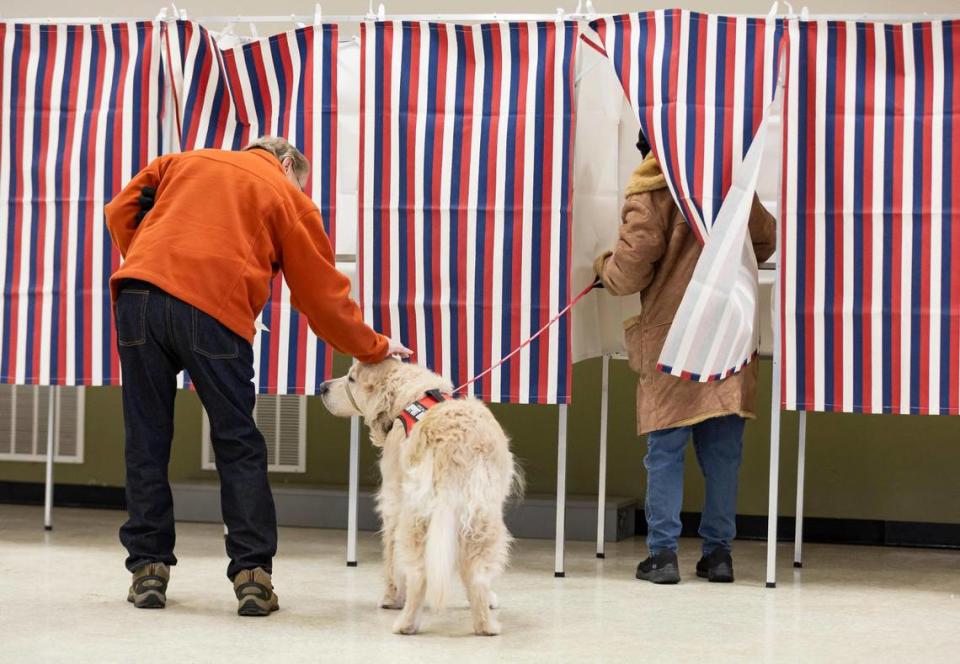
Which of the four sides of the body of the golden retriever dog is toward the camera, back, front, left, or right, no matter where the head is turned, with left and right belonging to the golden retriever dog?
back

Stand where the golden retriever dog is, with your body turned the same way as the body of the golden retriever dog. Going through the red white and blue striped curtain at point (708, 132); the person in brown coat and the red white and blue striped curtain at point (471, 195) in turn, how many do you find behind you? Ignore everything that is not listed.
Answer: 0

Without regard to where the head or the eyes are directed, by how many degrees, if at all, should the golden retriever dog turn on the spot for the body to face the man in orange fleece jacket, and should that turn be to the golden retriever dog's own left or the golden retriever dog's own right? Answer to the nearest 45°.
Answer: approximately 45° to the golden retriever dog's own left

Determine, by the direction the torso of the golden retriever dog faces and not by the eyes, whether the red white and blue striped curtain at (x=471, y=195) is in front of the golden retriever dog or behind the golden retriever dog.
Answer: in front

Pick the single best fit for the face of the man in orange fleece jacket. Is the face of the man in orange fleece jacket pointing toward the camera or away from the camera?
away from the camera

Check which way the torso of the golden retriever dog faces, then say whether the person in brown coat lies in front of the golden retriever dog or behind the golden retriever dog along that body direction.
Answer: in front

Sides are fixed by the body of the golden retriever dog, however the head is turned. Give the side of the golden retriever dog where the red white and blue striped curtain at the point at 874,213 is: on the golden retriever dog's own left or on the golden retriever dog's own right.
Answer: on the golden retriever dog's own right

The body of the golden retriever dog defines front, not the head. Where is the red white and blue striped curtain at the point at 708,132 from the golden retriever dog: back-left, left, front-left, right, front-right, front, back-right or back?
front-right

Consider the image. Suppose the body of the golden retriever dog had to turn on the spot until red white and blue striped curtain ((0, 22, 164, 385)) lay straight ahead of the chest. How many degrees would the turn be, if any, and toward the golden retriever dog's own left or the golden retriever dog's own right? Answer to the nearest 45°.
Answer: approximately 45° to the golden retriever dog's own left

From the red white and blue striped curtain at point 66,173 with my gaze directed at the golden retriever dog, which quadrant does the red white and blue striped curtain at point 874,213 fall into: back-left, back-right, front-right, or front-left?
front-left

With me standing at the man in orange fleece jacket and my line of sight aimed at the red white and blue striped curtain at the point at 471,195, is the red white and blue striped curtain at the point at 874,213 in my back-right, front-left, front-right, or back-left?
front-right

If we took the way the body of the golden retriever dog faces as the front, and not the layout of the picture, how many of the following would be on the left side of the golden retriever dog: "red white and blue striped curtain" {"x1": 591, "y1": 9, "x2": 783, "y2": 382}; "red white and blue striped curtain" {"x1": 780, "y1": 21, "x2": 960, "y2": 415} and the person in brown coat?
0

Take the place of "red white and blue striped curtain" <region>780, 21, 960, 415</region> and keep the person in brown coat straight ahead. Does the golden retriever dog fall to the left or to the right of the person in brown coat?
left

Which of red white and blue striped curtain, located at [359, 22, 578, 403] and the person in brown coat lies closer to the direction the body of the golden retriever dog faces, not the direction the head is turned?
the red white and blue striped curtain
